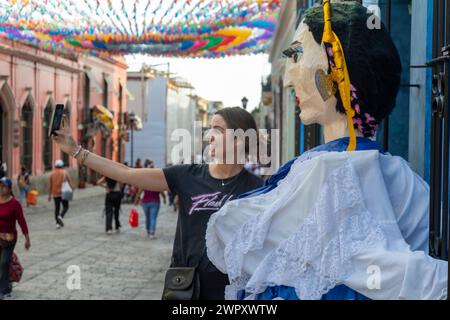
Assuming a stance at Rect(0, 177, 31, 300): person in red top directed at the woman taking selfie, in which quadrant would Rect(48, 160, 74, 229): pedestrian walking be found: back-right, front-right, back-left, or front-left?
back-left

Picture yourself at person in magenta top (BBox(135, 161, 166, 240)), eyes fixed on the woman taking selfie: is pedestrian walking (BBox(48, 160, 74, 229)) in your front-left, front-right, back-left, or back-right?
back-right

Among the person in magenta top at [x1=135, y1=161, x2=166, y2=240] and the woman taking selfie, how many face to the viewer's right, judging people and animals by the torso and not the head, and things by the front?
0

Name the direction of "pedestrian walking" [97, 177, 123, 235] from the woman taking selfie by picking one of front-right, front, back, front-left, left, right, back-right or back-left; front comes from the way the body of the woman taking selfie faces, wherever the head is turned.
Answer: back-right

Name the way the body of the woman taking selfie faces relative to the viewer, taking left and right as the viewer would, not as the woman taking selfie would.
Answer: facing the viewer and to the left of the viewer

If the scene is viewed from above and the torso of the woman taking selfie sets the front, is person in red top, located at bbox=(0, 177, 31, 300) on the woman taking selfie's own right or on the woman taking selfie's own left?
on the woman taking selfie's own right

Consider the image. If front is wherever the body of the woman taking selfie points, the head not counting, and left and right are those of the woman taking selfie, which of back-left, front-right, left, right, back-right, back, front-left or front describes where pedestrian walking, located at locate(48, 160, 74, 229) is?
back-right

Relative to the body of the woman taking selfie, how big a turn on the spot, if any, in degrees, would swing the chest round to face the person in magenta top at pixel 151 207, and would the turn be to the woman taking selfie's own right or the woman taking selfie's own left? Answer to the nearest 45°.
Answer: approximately 135° to the woman taking selfie's own right
